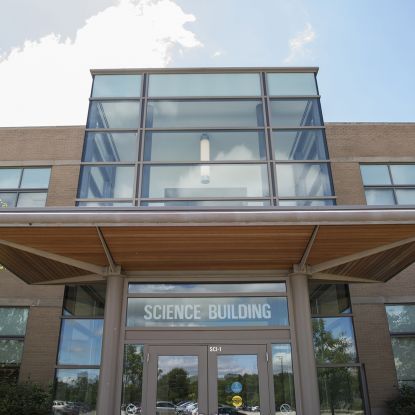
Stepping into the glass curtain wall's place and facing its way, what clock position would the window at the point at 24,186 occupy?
The window is roughly at 4 o'clock from the glass curtain wall.

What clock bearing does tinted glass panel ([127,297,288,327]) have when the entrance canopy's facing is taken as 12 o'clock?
The tinted glass panel is roughly at 6 o'clock from the entrance canopy.

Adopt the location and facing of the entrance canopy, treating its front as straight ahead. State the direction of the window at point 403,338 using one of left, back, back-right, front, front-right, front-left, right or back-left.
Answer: back-left

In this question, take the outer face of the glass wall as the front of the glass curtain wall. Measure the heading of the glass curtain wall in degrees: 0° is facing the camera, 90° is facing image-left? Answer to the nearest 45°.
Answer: approximately 0°

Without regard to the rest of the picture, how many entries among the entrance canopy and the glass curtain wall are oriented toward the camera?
2
